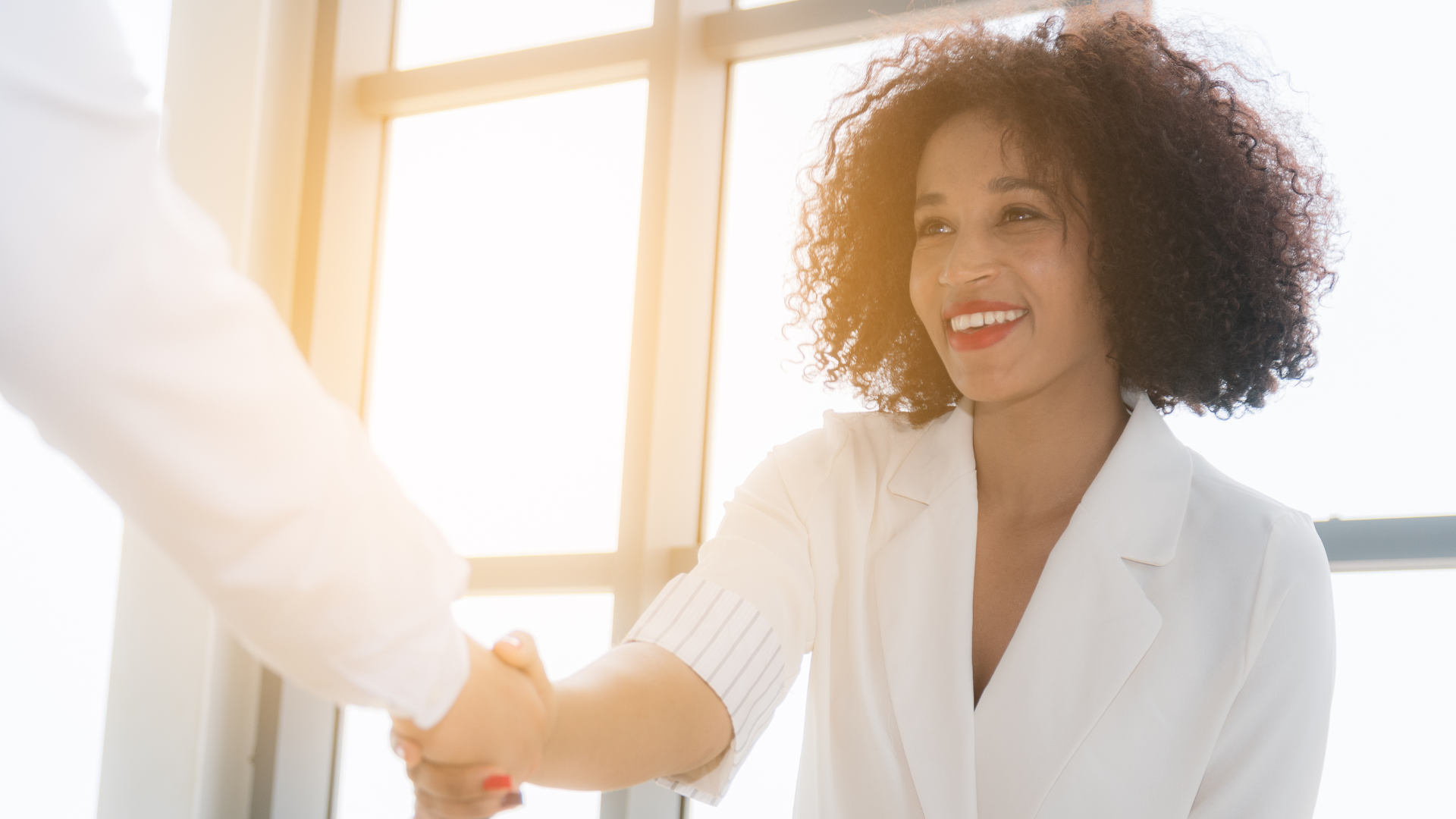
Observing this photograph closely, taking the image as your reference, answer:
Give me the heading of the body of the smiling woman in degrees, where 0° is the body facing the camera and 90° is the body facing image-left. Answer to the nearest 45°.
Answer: approximately 45°

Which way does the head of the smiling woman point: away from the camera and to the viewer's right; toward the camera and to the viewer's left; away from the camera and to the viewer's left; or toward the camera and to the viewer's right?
toward the camera and to the viewer's left
